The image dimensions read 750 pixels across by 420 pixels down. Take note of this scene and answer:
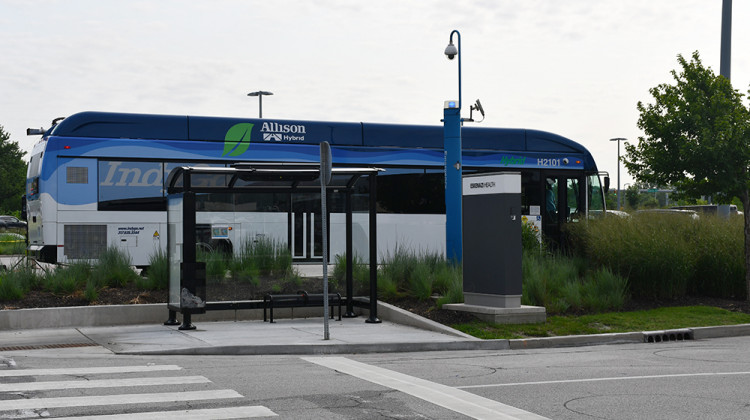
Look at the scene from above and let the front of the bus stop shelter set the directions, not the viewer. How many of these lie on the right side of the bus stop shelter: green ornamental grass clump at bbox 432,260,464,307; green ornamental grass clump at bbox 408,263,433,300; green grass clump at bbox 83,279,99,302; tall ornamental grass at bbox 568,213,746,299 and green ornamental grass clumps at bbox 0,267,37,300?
2

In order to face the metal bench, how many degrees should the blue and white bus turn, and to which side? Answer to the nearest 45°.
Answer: approximately 90° to its right

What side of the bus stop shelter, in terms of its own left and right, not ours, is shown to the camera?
front

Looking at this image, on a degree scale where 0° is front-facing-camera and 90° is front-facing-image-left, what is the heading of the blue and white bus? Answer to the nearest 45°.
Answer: approximately 270°

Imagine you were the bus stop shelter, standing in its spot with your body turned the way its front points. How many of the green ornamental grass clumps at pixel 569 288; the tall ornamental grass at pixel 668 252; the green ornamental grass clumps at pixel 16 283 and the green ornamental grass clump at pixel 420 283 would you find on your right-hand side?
1

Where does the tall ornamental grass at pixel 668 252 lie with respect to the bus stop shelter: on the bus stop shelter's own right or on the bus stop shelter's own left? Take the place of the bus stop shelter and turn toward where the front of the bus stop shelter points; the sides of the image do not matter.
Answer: on the bus stop shelter's own left

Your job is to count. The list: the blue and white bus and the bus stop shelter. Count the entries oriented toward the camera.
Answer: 1

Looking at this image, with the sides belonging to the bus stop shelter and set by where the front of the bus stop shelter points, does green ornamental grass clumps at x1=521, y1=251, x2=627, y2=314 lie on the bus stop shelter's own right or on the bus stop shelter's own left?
on the bus stop shelter's own left

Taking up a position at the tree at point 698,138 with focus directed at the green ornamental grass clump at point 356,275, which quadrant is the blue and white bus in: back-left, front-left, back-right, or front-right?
front-right

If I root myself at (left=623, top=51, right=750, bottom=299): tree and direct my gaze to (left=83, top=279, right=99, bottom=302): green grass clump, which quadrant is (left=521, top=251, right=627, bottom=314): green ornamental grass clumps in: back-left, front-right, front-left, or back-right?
front-left

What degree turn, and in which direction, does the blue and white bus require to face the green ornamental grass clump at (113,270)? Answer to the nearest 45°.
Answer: approximately 135° to its right

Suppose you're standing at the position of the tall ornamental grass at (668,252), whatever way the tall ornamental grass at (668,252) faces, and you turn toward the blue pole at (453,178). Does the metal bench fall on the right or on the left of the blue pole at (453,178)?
left

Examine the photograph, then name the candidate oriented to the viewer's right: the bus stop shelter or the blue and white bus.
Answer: the blue and white bus

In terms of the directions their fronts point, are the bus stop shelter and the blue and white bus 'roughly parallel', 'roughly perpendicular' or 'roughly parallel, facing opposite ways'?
roughly perpendicular

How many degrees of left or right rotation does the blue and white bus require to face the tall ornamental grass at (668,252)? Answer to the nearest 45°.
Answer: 0° — it already faces it
